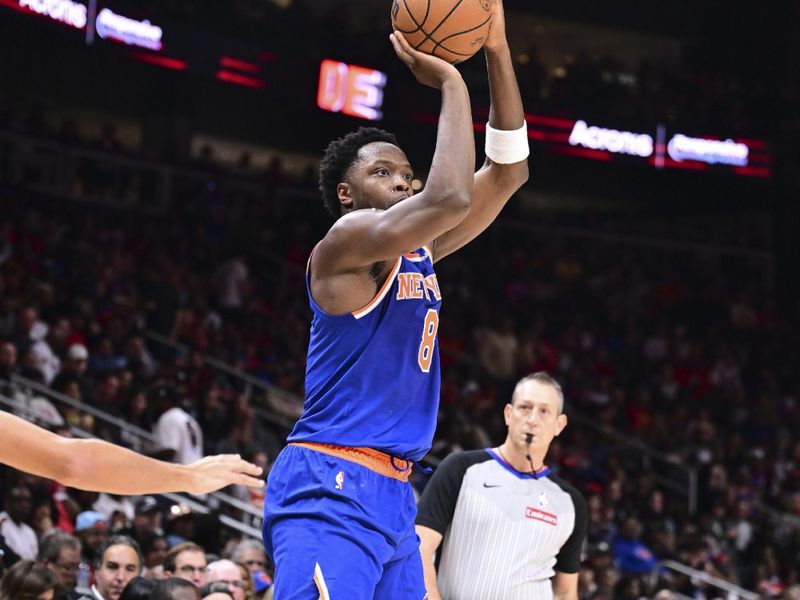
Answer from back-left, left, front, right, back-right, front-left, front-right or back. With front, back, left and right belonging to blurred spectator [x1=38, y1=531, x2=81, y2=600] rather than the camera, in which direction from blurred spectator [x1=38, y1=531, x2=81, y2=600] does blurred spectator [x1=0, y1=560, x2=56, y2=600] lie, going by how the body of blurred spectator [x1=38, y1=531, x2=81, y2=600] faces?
front-right

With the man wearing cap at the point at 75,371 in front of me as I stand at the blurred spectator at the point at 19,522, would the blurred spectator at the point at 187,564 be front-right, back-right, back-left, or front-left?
back-right

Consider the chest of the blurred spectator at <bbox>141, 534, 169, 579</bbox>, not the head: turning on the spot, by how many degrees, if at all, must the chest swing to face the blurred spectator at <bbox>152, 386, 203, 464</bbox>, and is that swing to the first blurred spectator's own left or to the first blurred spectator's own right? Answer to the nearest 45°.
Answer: approximately 135° to the first blurred spectator's own left

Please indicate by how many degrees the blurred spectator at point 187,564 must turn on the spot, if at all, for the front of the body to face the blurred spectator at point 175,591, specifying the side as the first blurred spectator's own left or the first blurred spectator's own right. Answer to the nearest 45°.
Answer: approximately 45° to the first blurred spectator's own right

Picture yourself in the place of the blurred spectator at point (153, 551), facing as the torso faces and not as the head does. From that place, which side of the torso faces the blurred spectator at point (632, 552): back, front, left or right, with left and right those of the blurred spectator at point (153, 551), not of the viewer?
left

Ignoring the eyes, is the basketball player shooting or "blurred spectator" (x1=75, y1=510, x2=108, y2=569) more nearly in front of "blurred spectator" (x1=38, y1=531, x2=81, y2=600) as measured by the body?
the basketball player shooting

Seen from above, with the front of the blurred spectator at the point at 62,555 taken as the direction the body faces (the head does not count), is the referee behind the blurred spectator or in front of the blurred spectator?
in front

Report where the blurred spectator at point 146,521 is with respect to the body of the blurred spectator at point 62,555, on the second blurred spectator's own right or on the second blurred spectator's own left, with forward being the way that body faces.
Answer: on the second blurred spectator's own left

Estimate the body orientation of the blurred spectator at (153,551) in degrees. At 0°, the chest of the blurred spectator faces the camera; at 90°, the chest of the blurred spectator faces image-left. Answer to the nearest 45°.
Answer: approximately 315°

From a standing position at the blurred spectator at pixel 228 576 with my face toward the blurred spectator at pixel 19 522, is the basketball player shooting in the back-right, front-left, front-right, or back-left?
back-left
